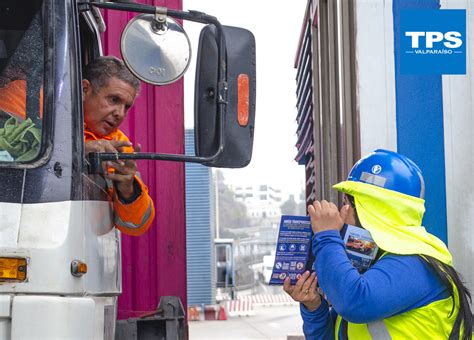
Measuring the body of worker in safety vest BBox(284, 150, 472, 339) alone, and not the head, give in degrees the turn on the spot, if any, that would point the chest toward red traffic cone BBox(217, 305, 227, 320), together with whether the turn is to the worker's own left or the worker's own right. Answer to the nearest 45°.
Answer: approximately 90° to the worker's own right

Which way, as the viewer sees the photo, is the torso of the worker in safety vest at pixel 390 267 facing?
to the viewer's left

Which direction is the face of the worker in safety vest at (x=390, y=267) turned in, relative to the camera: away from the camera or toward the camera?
away from the camera

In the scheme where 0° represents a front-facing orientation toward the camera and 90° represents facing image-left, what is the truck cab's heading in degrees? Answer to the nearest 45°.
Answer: approximately 0°

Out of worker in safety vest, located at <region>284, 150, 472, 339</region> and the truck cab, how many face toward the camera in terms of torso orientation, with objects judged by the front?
1

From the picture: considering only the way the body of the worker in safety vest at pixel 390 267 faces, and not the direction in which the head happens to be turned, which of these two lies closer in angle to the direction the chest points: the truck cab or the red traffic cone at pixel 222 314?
the truck cab

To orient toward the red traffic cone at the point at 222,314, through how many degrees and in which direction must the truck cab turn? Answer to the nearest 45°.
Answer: approximately 180°

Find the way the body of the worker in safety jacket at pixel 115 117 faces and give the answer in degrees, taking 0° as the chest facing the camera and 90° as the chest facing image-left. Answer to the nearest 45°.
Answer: approximately 315°

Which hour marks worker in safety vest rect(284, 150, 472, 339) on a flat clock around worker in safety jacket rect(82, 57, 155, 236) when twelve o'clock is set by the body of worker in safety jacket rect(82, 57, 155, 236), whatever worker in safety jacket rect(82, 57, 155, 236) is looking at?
worker in safety vest rect(284, 150, 472, 339) is roughly at 12 o'clock from worker in safety jacket rect(82, 57, 155, 236).
